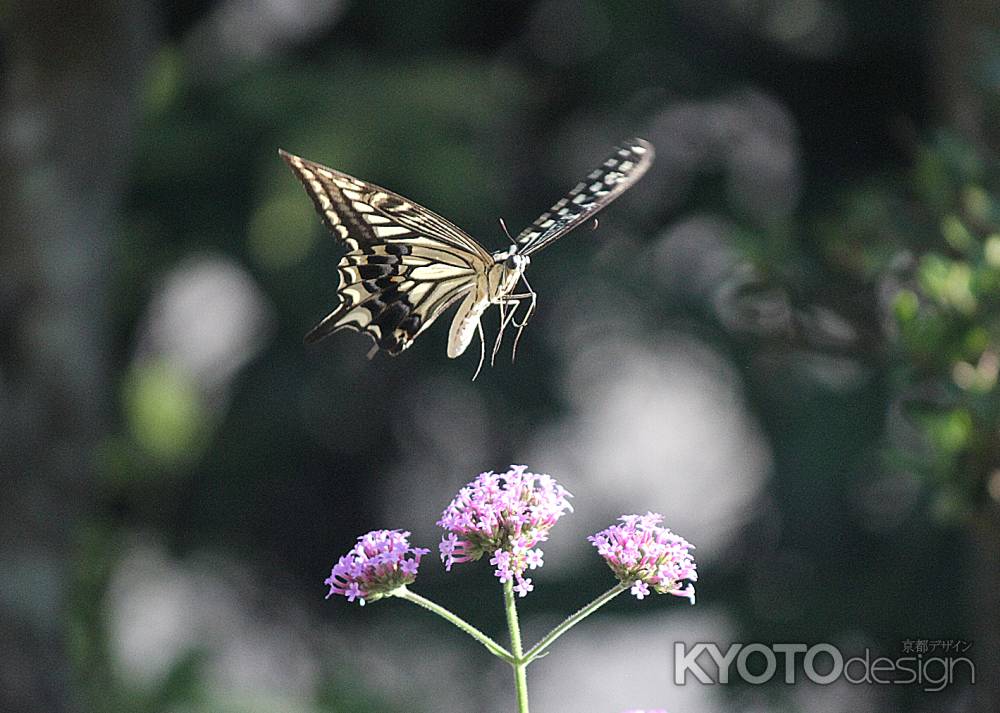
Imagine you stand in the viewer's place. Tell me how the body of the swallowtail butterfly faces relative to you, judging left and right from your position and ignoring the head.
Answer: facing the viewer and to the right of the viewer

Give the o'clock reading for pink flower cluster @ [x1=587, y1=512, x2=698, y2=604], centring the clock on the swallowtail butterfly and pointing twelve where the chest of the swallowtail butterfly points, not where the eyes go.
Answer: The pink flower cluster is roughly at 11 o'clock from the swallowtail butterfly.

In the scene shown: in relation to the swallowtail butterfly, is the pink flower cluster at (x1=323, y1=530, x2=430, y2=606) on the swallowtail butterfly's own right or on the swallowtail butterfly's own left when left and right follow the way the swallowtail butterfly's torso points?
on the swallowtail butterfly's own right

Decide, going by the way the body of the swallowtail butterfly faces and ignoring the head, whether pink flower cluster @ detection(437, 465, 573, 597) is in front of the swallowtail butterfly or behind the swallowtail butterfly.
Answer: in front
